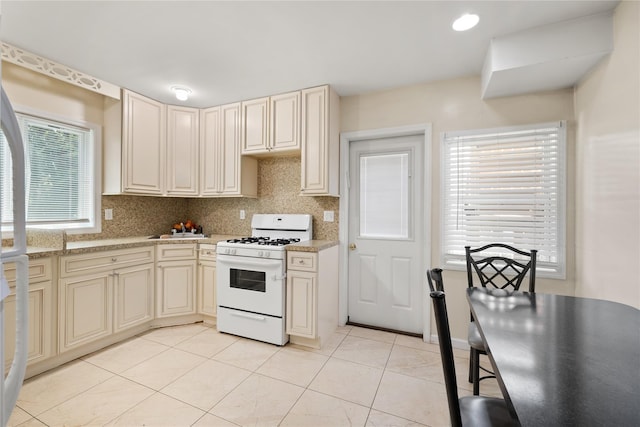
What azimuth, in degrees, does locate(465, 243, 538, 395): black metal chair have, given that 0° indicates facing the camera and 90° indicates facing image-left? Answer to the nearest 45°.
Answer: approximately 0°

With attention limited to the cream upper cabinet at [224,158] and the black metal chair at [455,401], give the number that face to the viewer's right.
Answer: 1

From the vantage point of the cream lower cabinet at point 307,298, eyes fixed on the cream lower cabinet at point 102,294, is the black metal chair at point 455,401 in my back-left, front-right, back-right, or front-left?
back-left

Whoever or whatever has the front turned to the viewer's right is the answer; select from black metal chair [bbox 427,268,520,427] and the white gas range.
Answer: the black metal chair

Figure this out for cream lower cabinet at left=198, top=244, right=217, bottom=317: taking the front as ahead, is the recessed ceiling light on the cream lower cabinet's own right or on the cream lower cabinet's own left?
on the cream lower cabinet's own left

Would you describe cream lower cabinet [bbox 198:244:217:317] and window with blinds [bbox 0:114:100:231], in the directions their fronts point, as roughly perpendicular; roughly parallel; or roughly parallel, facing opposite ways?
roughly perpendicular

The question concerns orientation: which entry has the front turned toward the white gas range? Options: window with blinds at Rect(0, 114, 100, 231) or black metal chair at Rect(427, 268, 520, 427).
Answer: the window with blinds

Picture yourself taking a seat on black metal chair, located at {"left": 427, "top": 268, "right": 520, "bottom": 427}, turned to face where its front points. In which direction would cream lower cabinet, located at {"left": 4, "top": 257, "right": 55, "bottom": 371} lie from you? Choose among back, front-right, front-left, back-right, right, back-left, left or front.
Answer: back
